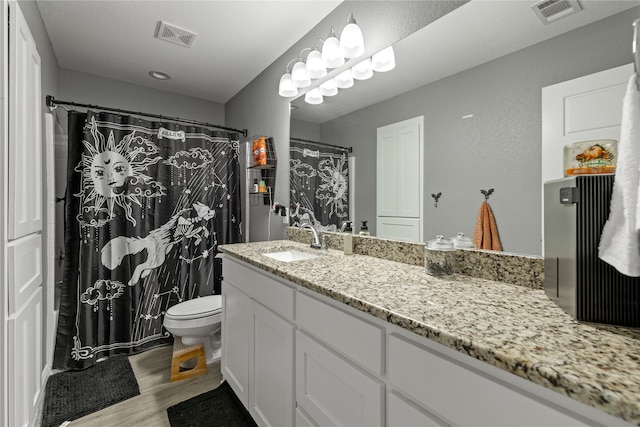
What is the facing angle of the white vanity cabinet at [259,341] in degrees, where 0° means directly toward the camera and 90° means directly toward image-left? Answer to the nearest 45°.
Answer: approximately 45°

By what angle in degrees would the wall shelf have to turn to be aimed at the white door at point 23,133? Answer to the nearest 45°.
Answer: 0° — it already faces it

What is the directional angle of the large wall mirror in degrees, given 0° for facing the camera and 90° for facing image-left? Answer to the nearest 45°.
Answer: approximately 45°

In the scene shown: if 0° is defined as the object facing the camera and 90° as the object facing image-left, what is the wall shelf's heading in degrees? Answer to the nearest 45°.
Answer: approximately 45°
